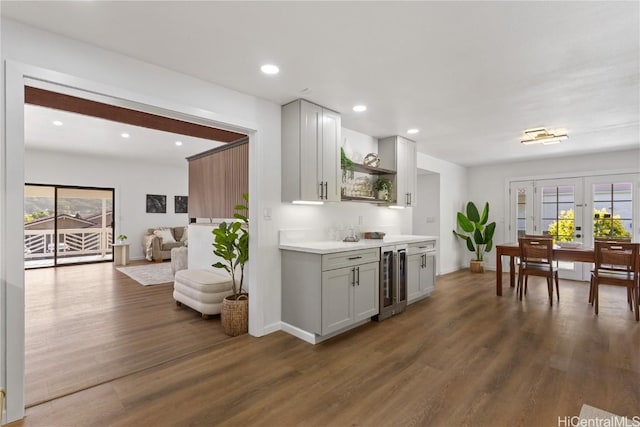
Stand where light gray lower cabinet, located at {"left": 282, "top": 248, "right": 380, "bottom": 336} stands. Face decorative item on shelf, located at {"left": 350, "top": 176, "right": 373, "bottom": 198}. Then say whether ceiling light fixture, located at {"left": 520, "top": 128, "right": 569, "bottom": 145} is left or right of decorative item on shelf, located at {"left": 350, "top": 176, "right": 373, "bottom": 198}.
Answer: right

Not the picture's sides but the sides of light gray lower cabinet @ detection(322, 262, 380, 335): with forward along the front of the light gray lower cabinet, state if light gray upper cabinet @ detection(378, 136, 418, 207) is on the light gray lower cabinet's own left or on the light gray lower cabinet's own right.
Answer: on the light gray lower cabinet's own left

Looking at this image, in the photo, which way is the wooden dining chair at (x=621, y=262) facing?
away from the camera

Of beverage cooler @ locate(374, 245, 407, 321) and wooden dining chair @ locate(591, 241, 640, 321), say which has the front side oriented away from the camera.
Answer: the wooden dining chair

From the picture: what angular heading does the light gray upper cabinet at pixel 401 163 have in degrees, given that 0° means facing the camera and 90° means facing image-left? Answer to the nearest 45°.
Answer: approximately 315°

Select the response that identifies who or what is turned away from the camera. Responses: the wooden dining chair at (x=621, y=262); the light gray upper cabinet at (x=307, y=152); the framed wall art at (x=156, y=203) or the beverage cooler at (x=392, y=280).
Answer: the wooden dining chair

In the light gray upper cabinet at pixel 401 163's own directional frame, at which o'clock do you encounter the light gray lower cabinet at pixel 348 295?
The light gray lower cabinet is roughly at 2 o'clock from the light gray upper cabinet.

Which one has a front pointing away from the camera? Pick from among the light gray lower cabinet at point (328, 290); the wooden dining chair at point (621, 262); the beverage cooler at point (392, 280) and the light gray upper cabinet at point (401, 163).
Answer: the wooden dining chair

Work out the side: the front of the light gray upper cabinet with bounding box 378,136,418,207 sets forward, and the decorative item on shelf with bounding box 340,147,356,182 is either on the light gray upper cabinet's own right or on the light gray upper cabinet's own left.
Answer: on the light gray upper cabinet's own right
